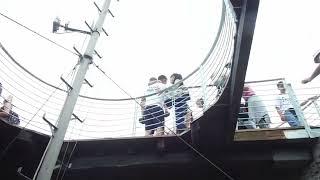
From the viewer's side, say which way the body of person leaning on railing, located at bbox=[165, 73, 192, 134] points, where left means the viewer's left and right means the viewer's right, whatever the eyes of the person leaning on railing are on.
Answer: facing the viewer and to the left of the viewer

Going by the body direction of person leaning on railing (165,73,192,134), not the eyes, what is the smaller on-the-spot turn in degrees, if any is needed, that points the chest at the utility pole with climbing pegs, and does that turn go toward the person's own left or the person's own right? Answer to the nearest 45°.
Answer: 0° — they already face it

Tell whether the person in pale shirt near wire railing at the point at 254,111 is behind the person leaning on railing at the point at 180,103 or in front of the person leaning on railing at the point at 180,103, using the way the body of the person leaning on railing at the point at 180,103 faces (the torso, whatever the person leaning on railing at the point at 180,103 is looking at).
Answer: behind

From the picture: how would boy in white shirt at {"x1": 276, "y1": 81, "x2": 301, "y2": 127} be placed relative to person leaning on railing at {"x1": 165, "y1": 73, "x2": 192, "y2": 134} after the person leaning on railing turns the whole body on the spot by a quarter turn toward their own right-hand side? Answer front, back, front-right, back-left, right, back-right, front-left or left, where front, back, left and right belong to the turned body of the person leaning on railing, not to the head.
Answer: back-right

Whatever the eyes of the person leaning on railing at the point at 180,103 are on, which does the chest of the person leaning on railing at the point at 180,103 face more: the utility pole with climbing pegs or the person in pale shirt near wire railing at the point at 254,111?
the utility pole with climbing pegs
